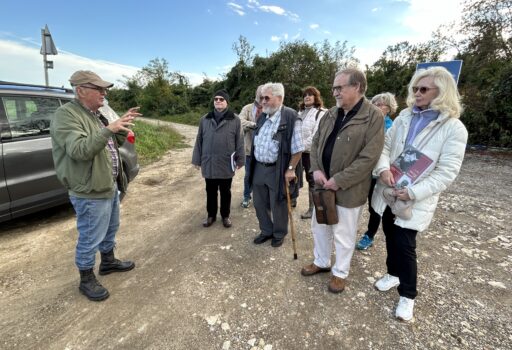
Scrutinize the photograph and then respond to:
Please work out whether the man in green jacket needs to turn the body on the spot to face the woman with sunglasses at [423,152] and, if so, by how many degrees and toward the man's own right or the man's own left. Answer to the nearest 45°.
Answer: approximately 45° to the man's own right

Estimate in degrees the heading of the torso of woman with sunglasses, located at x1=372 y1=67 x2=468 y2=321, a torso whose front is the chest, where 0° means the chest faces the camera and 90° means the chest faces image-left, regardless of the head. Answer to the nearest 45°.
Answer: approximately 45°

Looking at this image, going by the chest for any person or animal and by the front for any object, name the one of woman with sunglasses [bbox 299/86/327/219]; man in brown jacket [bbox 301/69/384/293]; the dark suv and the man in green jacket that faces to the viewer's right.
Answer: the man in green jacket

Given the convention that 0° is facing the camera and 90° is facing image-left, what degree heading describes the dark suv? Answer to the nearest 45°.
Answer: approximately 45°

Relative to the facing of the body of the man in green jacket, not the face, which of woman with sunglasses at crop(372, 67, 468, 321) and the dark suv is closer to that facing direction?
the woman with sunglasses

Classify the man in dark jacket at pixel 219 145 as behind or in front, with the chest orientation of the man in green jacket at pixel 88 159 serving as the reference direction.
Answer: in front

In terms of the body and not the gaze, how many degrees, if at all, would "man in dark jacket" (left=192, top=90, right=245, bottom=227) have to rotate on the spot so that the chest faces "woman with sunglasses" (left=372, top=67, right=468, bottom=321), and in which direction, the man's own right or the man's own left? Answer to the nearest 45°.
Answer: approximately 45° to the man's own left

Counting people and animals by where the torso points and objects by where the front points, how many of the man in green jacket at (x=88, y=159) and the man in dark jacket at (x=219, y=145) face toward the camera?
1

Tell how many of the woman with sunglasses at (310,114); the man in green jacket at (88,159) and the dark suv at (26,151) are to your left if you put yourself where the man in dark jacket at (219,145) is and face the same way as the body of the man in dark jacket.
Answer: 1

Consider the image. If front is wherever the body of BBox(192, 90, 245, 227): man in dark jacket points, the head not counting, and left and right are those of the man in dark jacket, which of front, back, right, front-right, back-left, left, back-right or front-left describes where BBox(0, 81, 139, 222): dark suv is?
right

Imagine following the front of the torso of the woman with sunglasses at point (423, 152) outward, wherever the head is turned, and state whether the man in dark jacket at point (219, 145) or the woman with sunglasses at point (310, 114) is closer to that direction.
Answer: the man in dark jacket

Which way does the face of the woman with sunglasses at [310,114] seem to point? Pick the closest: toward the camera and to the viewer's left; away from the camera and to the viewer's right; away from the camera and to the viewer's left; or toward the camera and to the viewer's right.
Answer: toward the camera and to the viewer's left

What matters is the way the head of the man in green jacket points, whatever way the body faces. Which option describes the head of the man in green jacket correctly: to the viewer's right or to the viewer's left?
to the viewer's right

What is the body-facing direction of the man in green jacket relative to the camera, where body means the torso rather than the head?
to the viewer's right
